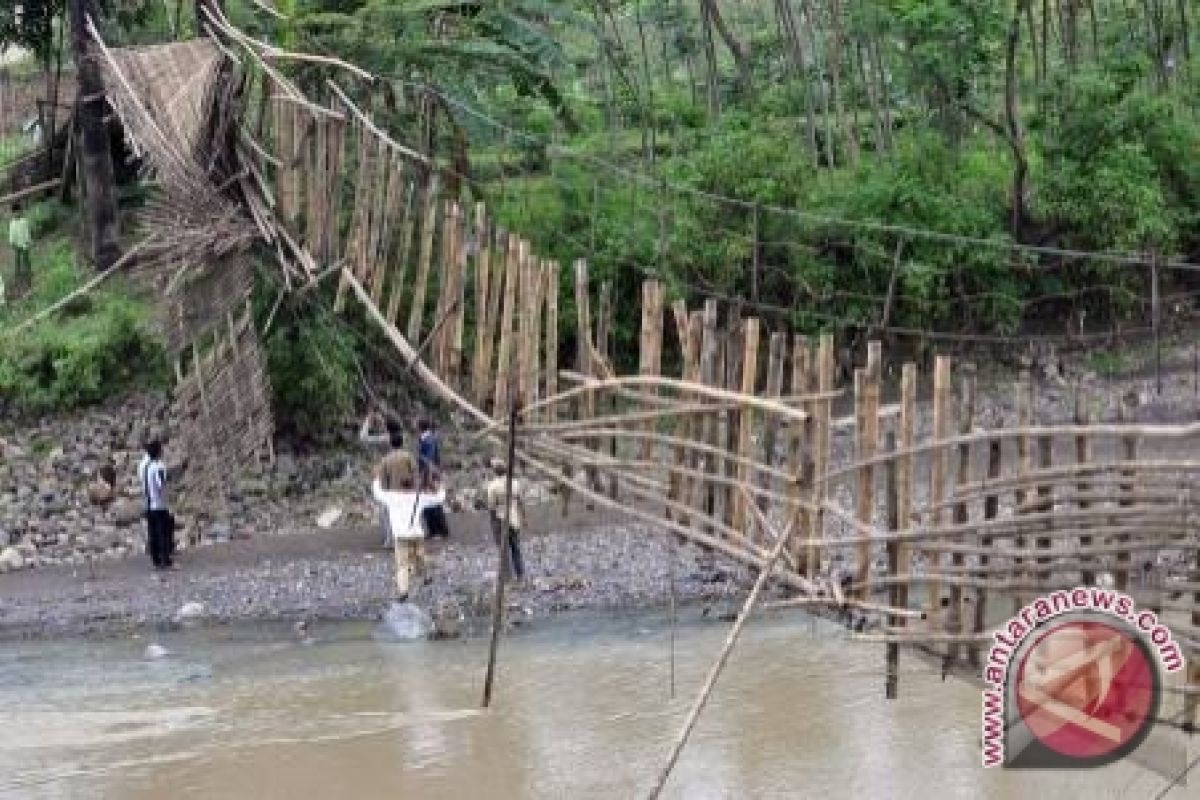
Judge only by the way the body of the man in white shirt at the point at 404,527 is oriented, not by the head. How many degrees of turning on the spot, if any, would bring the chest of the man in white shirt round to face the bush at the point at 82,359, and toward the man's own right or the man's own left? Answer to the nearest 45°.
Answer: approximately 45° to the man's own left

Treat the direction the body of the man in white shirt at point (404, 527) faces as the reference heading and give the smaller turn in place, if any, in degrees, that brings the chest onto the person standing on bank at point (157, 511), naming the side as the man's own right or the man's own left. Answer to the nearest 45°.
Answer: approximately 45° to the man's own left

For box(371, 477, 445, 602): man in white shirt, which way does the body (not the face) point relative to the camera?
away from the camera

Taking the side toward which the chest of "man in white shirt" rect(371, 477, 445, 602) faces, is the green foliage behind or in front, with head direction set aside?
in front

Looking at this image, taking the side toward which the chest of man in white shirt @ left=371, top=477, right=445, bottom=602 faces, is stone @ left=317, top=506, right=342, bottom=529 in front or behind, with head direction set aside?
in front

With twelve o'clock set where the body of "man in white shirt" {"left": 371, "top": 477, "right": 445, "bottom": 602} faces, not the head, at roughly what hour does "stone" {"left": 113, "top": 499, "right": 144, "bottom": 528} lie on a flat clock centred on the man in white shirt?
The stone is roughly at 11 o'clock from the man in white shirt.

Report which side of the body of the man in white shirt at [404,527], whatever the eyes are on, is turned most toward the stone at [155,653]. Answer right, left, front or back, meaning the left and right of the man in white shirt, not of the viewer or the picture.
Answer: left

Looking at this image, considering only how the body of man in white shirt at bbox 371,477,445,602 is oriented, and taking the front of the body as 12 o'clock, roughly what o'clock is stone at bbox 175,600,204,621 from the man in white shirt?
The stone is roughly at 10 o'clock from the man in white shirt.

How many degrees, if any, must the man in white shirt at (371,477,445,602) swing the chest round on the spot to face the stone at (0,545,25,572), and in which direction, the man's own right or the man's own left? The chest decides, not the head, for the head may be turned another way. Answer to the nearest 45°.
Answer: approximately 45° to the man's own left
